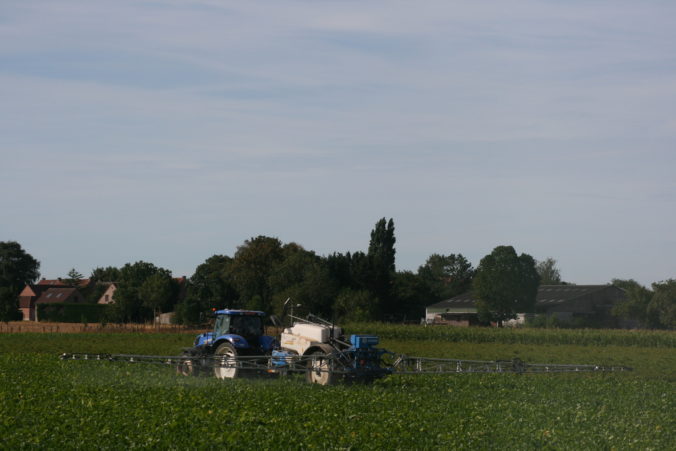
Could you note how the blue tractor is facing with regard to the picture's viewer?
facing away from the viewer and to the left of the viewer

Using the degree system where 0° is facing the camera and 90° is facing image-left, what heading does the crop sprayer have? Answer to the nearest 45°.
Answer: approximately 135°
